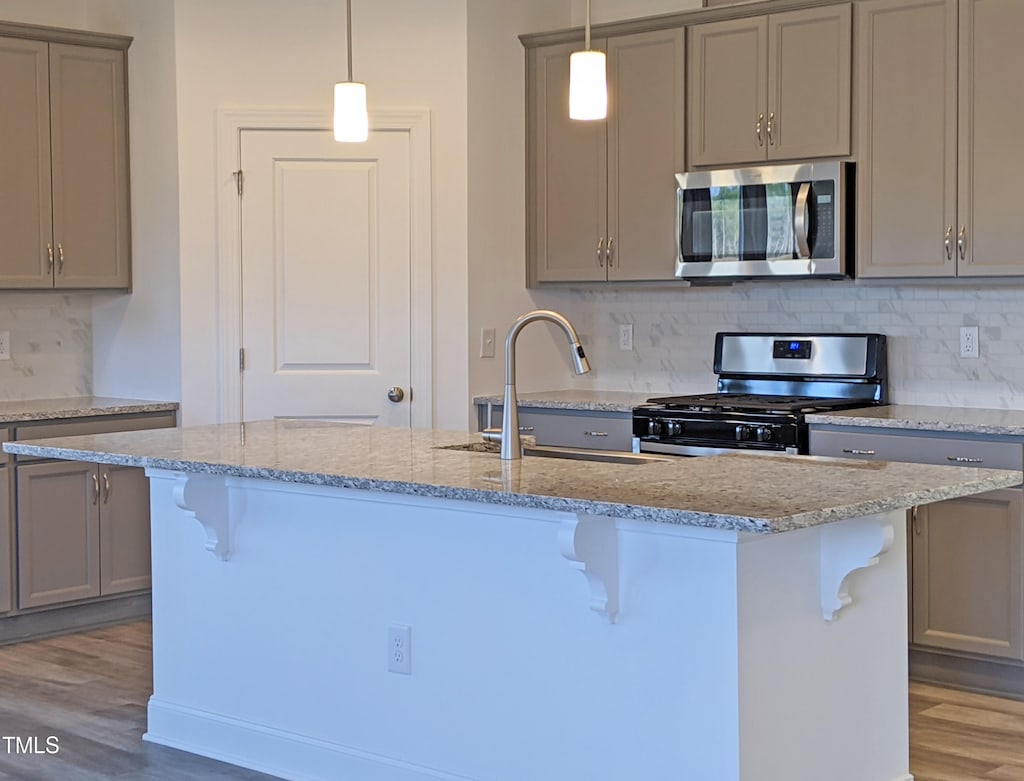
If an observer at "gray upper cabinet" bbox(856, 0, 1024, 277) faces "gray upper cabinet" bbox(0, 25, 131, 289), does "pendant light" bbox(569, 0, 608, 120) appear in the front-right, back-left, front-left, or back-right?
front-left

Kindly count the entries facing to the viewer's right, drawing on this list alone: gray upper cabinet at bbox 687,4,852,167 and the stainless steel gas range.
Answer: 0

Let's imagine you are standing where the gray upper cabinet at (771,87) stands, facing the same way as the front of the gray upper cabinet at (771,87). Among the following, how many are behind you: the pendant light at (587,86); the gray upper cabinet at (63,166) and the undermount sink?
0

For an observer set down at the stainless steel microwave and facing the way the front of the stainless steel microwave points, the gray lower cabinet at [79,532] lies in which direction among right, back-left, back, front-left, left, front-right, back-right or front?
front-right

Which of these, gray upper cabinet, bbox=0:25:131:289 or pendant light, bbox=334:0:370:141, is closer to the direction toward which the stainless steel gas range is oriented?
the pendant light

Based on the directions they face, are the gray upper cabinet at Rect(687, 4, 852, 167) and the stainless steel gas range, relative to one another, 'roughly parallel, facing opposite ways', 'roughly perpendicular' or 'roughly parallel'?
roughly parallel

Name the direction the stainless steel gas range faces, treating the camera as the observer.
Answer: facing the viewer and to the left of the viewer

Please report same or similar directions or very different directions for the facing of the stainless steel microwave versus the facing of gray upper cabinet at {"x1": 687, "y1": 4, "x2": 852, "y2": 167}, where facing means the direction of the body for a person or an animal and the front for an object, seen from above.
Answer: same or similar directions

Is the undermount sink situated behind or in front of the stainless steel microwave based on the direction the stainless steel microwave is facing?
in front

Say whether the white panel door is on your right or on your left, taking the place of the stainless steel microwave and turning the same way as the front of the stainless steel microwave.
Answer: on your right

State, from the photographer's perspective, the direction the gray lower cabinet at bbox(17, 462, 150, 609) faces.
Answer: facing the viewer and to the right of the viewer

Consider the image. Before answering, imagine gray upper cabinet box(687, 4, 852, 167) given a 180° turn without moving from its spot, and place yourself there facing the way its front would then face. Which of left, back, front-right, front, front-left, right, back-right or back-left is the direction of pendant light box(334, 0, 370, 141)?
back

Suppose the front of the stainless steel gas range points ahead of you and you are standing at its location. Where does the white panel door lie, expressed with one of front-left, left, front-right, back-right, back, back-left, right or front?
front-right

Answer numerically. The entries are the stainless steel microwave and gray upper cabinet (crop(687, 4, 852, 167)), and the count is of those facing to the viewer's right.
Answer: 0

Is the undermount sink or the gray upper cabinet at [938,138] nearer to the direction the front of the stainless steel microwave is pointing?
the undermount sink

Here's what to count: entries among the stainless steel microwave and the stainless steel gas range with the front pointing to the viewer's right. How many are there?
0

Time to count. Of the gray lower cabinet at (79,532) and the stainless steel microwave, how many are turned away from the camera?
0
